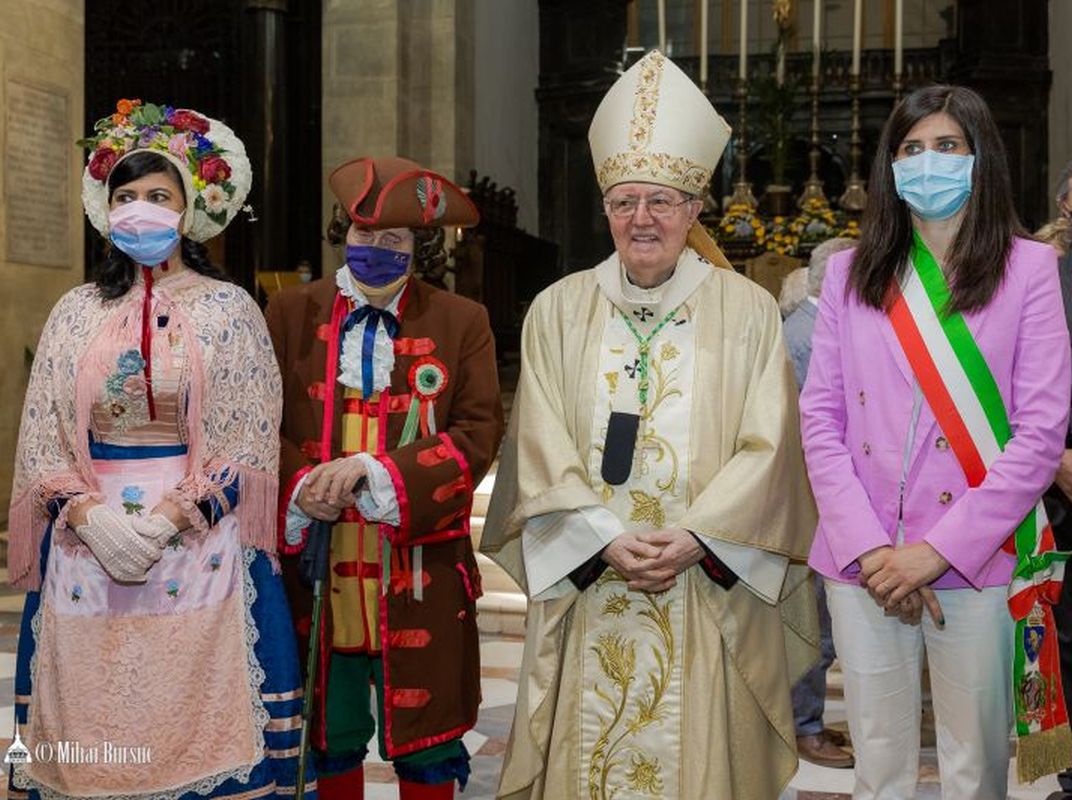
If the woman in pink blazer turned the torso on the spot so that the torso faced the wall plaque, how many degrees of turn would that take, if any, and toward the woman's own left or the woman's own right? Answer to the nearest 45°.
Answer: approximately 135° to the woman's own right

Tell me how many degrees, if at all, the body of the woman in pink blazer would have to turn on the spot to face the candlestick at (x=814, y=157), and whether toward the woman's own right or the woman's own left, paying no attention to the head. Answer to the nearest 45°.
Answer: approximately 180°

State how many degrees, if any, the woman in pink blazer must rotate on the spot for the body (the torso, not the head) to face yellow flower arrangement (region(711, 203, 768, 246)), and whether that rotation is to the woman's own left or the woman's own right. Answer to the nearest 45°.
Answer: approximately 180°

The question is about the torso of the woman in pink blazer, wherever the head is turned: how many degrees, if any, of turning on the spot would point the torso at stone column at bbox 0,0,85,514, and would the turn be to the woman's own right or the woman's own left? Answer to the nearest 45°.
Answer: approximately 135° to the woman's own right

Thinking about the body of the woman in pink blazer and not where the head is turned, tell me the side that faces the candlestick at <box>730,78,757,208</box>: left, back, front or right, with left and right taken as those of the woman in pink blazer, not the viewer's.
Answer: back

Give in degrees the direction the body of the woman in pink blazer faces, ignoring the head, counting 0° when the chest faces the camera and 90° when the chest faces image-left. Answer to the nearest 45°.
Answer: approximately 0°
